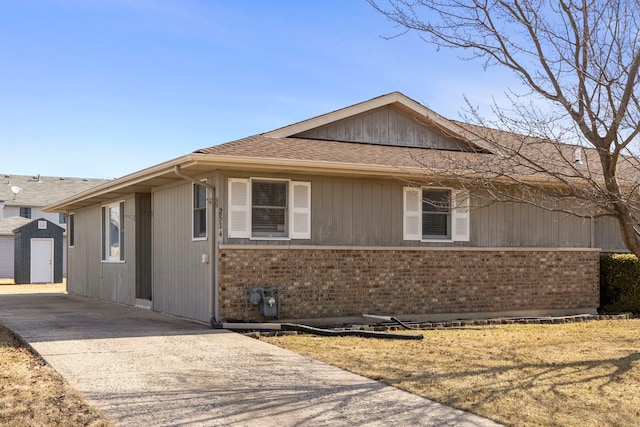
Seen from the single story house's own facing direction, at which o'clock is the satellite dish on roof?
The satellite dish on roof is roughly at 5 o'clock from the single story house.

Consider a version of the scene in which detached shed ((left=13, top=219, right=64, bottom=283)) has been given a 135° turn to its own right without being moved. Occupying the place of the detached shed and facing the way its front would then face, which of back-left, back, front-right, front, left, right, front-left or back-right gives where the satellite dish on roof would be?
front-right

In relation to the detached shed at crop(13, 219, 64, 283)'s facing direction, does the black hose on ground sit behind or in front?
in front

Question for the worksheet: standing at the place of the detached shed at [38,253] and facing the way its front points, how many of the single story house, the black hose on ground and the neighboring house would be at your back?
1

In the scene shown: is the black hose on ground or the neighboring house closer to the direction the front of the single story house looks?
the black hose on ground

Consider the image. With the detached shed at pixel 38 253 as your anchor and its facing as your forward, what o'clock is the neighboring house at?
The neighboring house is roughly at 6 o'clock from the detached shed.

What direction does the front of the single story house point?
toward the camera

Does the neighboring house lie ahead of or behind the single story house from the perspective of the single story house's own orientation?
behind

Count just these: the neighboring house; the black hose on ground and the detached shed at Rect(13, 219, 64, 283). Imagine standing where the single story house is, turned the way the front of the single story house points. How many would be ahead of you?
1

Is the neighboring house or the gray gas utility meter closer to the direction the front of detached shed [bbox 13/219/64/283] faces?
the gray gas utility meter

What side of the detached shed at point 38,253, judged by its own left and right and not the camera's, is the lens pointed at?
front

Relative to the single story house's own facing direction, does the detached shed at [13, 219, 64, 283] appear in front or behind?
behind

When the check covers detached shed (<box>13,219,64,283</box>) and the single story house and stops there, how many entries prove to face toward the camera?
2
